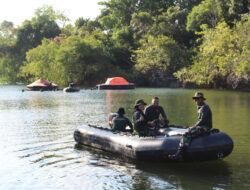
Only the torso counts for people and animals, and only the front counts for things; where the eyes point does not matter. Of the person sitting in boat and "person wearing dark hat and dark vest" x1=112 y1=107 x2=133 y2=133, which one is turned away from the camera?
the person wearing dark hat and dark vest

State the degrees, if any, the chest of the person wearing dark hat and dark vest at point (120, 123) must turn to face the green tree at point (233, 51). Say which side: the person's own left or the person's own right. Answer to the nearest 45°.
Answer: approximately 45° to the person's own right

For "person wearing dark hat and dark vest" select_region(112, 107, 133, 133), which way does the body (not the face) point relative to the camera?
away from the camera
